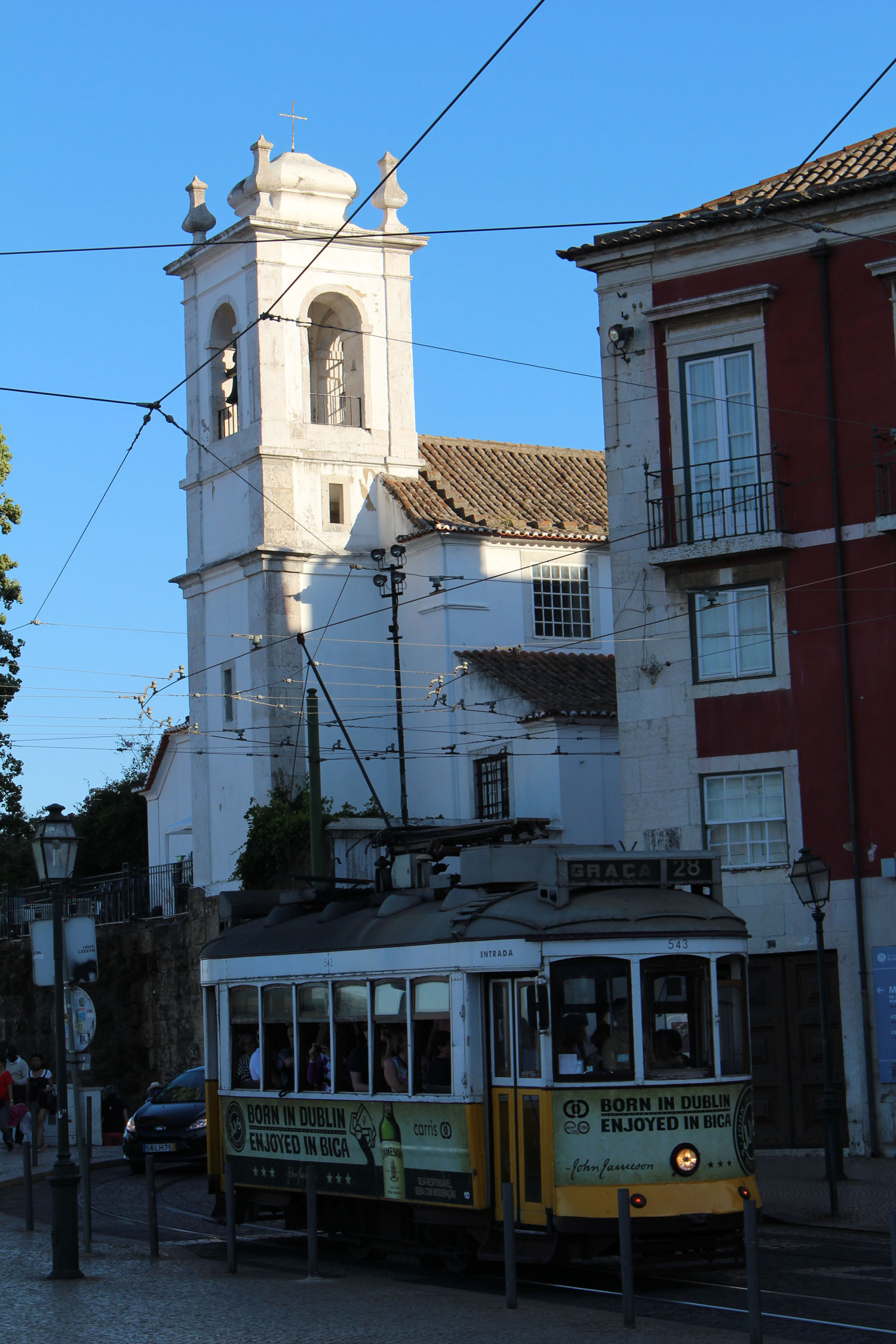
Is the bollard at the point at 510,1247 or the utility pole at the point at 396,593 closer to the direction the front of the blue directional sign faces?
the bollard

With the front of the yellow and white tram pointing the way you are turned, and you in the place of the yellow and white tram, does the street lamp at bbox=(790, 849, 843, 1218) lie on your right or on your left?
on your left

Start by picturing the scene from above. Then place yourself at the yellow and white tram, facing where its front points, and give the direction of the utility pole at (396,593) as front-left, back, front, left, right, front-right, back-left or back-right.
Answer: back-left

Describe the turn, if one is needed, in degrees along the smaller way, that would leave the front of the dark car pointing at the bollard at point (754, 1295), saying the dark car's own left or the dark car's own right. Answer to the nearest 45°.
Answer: approximately 45° to the dark car's own left

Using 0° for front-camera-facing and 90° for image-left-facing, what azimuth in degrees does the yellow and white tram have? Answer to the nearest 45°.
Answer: approximately 315°

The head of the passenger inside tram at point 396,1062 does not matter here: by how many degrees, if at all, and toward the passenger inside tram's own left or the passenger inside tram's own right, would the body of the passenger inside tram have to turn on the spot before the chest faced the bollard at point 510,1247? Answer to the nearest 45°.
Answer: approximately 45° to the passenger inside tram's own right

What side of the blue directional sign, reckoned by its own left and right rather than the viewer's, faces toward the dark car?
right
